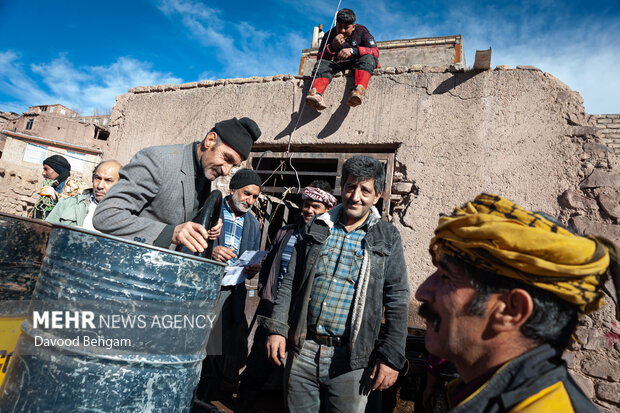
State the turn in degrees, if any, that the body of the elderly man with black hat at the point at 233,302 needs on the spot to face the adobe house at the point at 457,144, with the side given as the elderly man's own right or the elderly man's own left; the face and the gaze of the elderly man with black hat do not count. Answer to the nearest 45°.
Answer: approximately 135° to the elderly man's own left

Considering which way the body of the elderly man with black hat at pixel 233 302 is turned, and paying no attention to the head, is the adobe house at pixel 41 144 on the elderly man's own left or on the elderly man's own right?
on the elderly man's own right

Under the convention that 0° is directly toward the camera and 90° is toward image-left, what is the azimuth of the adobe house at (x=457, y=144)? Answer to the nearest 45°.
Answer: approximately 0°

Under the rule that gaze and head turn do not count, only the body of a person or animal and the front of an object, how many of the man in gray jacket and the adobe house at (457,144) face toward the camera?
1

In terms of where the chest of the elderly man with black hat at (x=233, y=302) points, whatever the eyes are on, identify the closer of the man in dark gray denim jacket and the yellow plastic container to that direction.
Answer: the yellow plastic container
